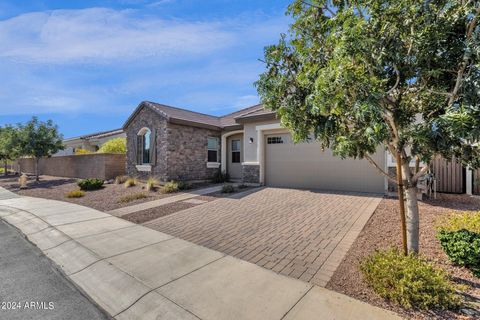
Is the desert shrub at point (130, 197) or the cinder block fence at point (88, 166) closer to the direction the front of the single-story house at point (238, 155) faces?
the desert shrub

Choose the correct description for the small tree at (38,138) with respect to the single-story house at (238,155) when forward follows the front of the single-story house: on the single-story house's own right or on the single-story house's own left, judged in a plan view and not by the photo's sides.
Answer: on the single-story house's own right

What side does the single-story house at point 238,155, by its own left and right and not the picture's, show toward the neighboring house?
right

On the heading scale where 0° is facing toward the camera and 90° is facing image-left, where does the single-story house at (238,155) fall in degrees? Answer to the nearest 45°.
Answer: approximately 45°

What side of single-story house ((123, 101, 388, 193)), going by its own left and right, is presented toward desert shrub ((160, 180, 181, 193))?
front

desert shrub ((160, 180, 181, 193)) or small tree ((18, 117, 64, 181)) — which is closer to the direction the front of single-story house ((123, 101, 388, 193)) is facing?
the desert shrub

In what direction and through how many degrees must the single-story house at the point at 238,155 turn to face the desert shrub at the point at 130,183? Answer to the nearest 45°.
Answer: approximately 45° to its right

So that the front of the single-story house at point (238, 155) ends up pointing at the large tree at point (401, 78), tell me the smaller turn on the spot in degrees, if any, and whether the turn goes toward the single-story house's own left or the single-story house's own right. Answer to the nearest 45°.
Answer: approximately 45° to the single-story house's own left

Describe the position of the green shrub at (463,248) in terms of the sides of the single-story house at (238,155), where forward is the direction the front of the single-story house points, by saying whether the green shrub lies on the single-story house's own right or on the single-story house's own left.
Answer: on the single-story house's own left

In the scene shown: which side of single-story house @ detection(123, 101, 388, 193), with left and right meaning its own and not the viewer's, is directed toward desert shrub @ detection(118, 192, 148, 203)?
front

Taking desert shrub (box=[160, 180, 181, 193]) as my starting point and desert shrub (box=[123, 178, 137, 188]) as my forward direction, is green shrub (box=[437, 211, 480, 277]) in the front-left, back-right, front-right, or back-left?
back-left
